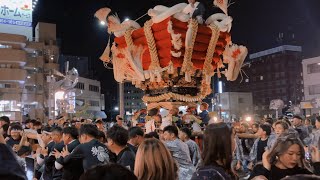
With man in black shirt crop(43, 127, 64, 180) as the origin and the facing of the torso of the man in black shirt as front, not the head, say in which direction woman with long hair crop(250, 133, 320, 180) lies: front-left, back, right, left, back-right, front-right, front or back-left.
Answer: back-left

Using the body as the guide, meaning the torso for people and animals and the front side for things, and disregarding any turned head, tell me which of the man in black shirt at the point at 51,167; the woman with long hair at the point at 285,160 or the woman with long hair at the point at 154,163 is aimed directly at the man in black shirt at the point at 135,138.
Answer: the woman with long hair at the point at 154,163

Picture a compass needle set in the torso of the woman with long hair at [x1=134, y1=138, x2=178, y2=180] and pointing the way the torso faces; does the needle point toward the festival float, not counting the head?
yes

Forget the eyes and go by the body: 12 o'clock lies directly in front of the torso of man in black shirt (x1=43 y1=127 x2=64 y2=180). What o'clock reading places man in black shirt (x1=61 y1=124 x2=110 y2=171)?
man in black shirt (x1=61 y1=124 x2=110 y2=171) is roughly at 8 o'clock from man in black shirt (x1=43 y1=127 x2=64 y2=180).

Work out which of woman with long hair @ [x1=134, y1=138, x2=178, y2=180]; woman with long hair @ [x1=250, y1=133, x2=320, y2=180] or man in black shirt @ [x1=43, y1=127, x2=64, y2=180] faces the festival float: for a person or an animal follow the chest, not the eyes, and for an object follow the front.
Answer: woman with long hair @ [x1=134, y1=138, x2=178, y2=180]

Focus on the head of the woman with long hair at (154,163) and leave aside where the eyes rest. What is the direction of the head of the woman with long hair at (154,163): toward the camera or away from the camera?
away from the camera

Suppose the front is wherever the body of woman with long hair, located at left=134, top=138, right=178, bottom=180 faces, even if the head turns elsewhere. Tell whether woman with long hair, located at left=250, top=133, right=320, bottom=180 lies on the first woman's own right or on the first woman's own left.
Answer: on the first woman's own right

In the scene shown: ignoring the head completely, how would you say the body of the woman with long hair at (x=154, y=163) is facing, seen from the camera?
away from the camera
